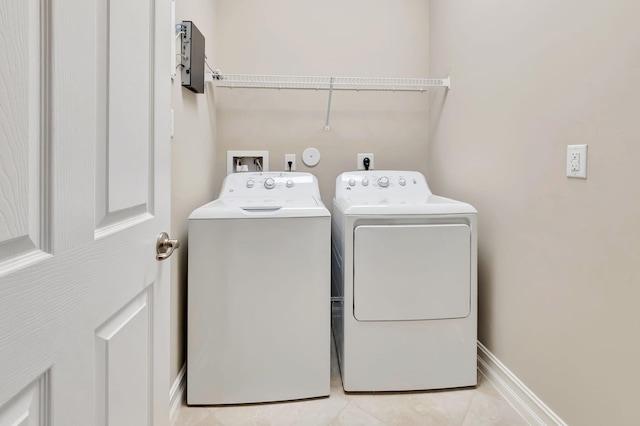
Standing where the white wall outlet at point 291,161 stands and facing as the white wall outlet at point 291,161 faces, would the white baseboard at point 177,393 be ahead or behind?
ahead

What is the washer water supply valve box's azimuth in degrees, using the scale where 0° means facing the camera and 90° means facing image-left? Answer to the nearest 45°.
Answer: approximately 0°

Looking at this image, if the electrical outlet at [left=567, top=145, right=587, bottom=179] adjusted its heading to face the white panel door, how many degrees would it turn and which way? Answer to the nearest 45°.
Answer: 0° — it already faces it
